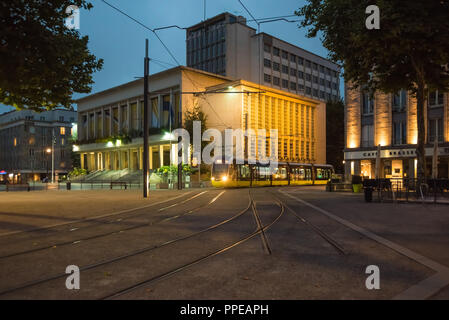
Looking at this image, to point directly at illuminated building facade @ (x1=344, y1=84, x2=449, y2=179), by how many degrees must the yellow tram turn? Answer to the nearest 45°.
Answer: approximately 135° to its left

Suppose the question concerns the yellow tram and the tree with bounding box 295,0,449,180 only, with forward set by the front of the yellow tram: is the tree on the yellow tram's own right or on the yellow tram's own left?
on the yellow tram's own left

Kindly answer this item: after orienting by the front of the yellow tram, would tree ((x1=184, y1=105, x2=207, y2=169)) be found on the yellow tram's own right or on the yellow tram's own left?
on the yellow tram's own right

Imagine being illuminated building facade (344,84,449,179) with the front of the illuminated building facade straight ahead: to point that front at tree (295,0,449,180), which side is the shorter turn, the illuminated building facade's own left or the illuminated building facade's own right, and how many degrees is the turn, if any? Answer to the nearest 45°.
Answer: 0° — it already faces it

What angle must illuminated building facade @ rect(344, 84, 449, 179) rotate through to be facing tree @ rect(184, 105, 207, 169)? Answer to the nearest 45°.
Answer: approximately 90° to its right

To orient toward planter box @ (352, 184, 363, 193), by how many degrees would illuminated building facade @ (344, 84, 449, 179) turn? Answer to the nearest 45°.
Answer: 0° — it already faces it

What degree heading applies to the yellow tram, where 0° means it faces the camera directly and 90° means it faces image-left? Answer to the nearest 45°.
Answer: approximately 45°
